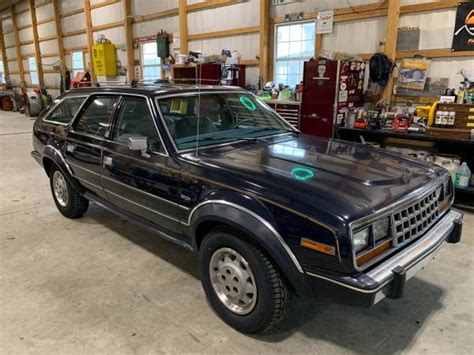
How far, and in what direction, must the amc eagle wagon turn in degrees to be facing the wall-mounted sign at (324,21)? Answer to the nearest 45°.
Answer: approximately 135° to its left

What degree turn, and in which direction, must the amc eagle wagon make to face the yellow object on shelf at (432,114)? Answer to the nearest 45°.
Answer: approximately 90° to its left

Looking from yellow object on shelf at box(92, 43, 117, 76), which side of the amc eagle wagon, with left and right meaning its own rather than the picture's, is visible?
back

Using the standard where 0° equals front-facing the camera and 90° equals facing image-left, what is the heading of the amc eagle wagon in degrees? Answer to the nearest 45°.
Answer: approximately 315°

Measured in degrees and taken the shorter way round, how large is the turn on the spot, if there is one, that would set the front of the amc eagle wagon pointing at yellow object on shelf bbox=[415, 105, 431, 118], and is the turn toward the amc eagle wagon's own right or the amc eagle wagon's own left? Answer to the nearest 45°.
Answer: approximately 90° to the amc eagle wagon's own left

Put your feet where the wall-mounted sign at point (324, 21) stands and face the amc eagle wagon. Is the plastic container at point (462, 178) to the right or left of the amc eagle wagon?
left

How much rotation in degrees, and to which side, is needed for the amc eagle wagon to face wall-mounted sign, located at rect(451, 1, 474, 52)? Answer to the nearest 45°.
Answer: approximately 90° to its left

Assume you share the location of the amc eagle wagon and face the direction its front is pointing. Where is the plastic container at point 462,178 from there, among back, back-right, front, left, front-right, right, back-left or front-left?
left

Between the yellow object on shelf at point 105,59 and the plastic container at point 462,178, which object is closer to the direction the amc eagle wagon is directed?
the plastic container

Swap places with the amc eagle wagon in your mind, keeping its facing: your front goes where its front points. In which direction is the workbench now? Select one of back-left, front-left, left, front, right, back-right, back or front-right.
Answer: left

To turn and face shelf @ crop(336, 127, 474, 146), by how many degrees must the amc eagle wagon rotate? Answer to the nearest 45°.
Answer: approximately 90° to its left
